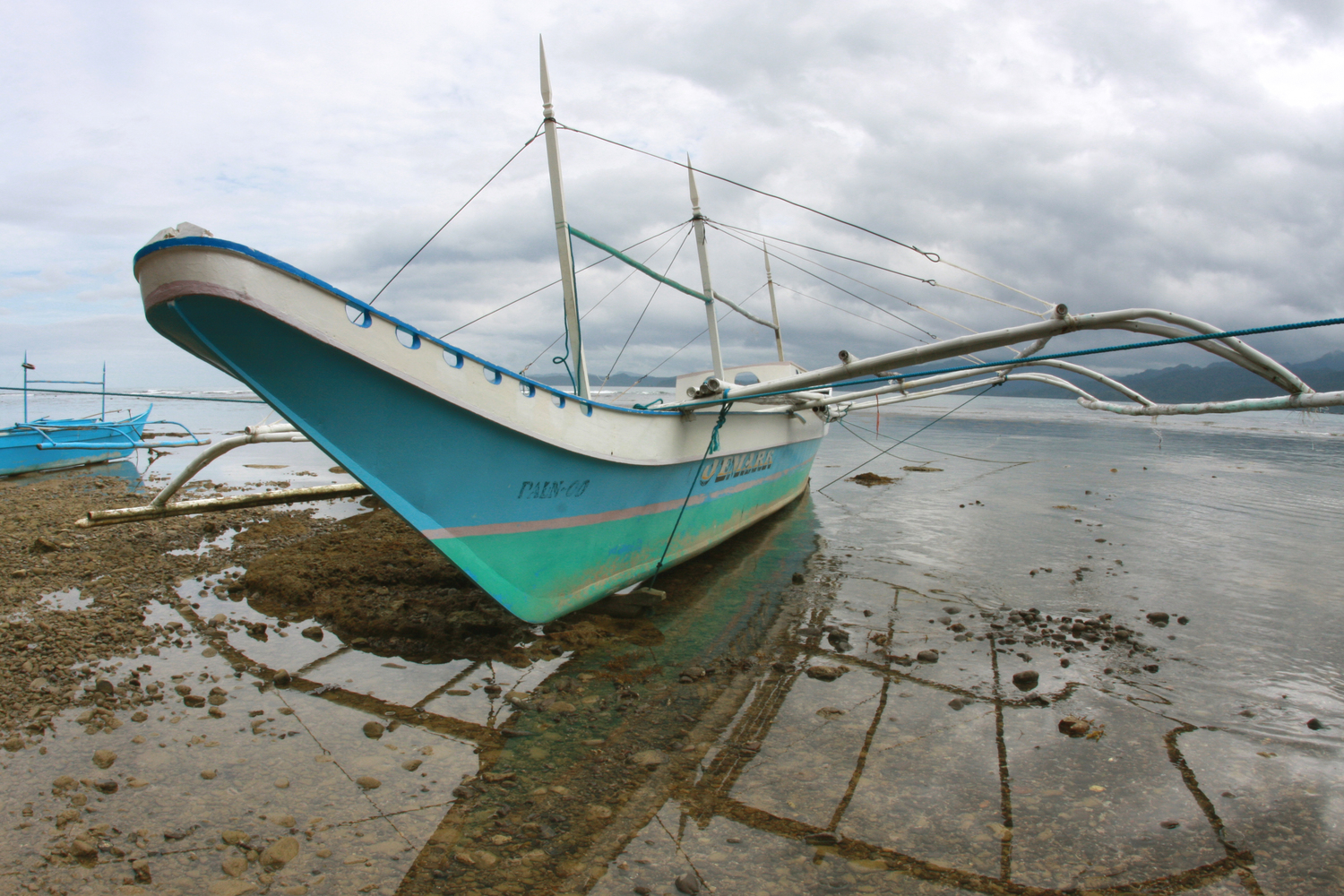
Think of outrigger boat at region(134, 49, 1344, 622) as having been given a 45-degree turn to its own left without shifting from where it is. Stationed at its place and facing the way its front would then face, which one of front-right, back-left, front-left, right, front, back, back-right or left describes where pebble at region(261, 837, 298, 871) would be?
front

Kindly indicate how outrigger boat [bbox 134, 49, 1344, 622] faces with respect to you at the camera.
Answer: facing the viewer and to the left of the viewer

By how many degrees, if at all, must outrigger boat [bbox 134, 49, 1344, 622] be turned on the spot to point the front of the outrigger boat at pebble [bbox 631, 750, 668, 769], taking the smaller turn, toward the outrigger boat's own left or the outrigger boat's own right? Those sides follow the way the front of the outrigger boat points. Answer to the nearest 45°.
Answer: approximately 90° to the outrigger boat's own left

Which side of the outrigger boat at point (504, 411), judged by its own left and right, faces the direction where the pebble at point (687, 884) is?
left

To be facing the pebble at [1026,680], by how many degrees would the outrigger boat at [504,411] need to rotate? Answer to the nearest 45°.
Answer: approximately 135° to its left

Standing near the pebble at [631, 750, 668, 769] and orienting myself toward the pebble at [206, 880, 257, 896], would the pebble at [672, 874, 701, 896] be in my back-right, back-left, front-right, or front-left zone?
front-left

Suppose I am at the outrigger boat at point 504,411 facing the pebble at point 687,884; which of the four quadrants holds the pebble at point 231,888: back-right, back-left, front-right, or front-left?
front-right

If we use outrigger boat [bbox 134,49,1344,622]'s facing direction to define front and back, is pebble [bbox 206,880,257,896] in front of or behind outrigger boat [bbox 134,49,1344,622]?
in front
